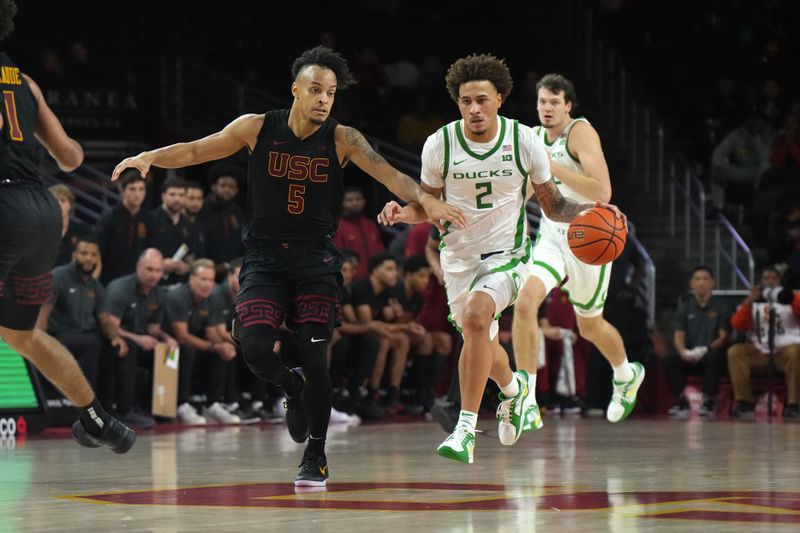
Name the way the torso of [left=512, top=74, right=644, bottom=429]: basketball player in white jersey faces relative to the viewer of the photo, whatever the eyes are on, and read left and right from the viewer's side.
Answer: facing the viewer and to the left of the viewer

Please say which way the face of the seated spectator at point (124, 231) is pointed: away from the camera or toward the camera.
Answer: toward the camera

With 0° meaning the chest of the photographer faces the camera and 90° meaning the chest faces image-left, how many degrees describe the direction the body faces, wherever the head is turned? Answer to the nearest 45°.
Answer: approximately 0°

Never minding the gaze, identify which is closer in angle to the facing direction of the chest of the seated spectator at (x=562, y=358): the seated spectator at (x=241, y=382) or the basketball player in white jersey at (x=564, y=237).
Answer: the basketball player in white jersey

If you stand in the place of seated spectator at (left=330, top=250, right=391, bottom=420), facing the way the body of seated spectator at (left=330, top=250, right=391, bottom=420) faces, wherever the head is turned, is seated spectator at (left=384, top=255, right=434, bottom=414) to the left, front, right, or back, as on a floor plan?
left

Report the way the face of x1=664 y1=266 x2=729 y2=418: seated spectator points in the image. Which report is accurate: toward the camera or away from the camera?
toward the camera

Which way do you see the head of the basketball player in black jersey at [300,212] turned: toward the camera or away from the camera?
toward the camera

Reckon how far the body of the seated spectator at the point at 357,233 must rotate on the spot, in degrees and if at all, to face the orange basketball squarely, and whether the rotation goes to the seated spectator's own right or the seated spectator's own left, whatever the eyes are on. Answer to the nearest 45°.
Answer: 0° — they already face it

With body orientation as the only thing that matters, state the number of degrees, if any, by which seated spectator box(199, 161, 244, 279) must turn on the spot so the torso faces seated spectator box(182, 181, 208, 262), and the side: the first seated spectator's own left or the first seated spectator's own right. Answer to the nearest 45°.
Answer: approximately 45° to the first seated spectator's own right

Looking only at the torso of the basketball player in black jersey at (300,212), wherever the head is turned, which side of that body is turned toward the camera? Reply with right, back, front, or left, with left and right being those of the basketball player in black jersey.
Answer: front

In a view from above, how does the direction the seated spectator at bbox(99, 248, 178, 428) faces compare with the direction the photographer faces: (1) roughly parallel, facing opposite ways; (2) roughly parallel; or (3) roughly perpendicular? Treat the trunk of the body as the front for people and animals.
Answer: roughly parallel

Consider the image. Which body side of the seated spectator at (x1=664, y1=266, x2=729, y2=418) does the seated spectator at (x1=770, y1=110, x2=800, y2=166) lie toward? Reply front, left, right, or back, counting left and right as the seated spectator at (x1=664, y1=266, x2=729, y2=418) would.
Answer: back

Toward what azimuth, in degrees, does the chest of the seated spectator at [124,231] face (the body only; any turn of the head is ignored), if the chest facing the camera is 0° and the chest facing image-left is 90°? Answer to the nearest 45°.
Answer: approximately 315°

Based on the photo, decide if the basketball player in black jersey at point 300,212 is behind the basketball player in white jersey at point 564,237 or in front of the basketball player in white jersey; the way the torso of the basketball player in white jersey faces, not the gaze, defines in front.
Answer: in front

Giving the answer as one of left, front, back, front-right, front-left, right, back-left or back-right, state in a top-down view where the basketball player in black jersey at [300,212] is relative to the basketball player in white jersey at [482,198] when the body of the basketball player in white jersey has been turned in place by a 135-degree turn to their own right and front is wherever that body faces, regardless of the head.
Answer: left

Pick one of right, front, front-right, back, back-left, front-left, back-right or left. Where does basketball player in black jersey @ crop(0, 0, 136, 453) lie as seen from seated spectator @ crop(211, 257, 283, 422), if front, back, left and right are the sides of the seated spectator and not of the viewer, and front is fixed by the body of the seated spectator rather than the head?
front-right

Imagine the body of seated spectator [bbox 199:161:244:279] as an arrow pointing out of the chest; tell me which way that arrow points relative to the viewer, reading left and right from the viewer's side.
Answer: facing the viewer
